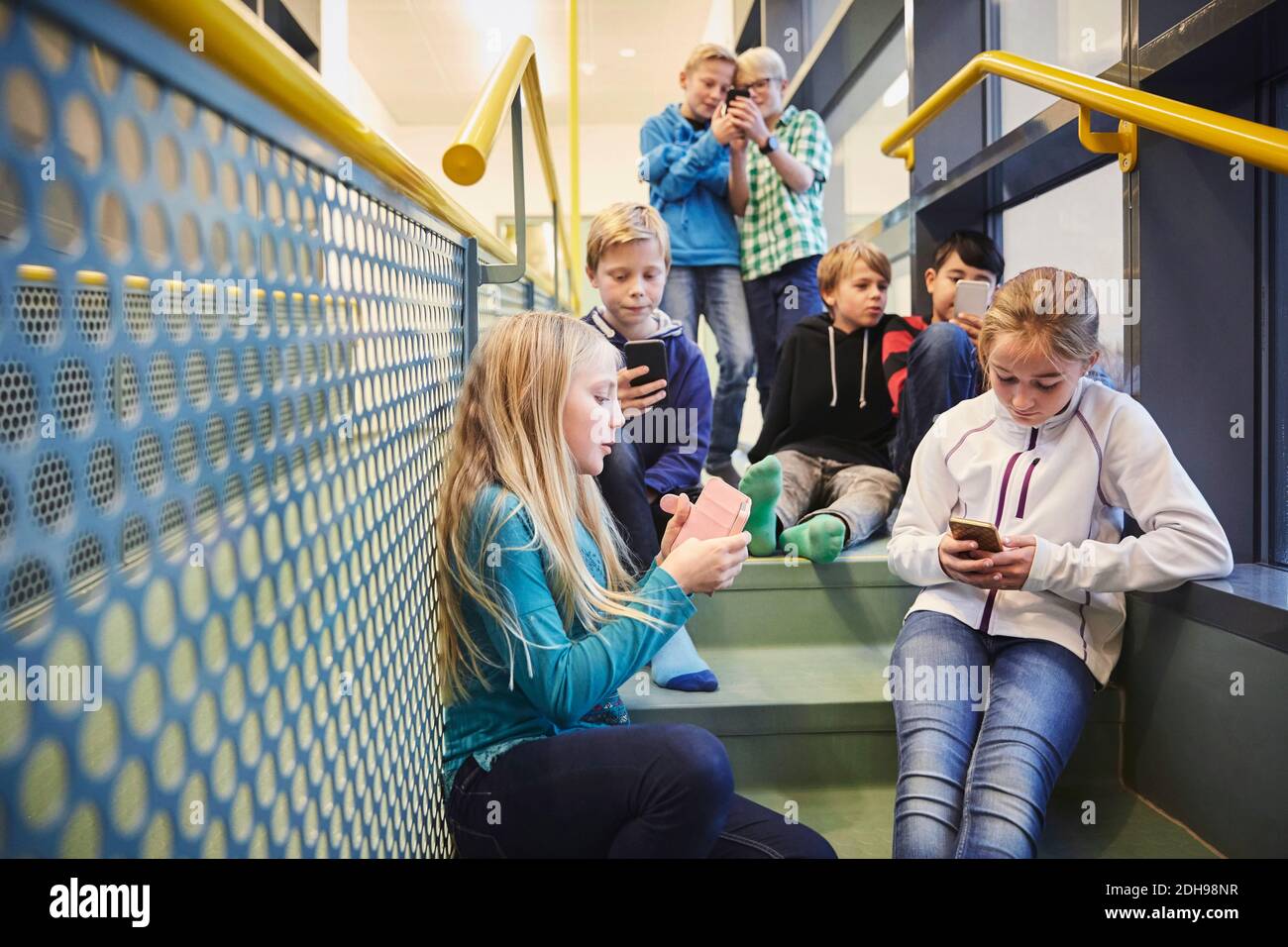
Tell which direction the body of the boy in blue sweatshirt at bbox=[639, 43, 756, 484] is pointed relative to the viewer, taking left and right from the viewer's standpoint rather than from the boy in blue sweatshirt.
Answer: facing the viewer and to the right of the viewer

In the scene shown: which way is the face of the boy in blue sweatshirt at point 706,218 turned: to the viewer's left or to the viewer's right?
to the viewer's right

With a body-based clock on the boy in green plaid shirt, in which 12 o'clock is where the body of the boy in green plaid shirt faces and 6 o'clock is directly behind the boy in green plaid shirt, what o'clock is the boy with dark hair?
The boy with dark hair is roughly at 10 o'clock from the boy in green plaid shirt.

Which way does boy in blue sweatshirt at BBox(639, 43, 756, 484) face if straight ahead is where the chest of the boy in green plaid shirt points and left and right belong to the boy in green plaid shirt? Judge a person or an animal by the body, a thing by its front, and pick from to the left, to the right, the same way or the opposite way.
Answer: to the left

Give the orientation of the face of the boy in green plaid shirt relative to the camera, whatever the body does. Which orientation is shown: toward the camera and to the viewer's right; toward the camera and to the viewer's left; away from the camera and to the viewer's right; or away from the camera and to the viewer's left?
toward the camera and to the viewer's left

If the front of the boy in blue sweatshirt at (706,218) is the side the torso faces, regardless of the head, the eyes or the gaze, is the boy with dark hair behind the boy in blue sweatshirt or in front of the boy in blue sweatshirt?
in front

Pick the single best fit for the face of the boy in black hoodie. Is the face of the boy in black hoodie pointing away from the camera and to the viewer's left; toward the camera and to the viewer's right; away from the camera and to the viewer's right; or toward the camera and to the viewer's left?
toward the camera and to the viewer's right

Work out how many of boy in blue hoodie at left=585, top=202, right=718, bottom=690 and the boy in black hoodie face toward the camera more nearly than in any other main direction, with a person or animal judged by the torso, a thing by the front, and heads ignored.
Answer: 2
